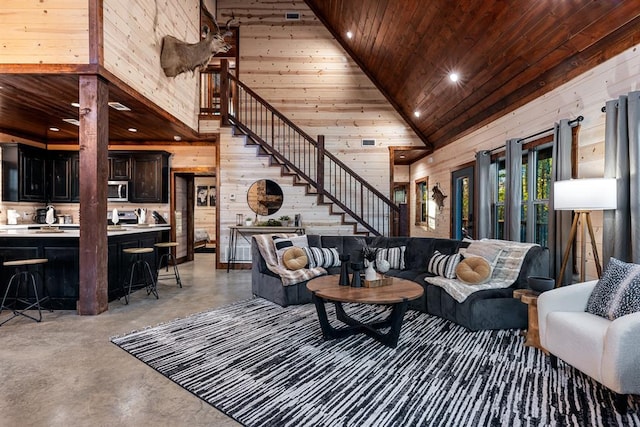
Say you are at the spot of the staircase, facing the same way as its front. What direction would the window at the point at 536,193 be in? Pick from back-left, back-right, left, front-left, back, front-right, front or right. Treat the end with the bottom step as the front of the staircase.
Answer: front-right

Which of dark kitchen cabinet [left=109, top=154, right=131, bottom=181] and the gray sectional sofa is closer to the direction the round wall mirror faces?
the gray sectional sofa

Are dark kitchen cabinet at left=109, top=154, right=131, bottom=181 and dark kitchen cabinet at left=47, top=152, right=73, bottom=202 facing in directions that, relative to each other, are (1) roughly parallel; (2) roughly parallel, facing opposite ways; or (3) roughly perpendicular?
roughly parallel

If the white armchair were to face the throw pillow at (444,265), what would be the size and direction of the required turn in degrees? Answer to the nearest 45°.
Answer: approximately 90° to its right

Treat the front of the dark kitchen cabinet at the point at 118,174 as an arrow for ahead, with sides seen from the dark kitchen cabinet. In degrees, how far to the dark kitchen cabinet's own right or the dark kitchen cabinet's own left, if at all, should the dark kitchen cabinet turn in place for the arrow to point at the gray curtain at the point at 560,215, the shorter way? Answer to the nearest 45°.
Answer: approximately 45° to the dark kitchen cabinet's own left

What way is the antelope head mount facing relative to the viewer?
to the viewer's right

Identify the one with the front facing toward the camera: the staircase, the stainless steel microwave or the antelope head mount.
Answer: the stainless steel microwave

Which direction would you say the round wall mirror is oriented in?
toward the camera

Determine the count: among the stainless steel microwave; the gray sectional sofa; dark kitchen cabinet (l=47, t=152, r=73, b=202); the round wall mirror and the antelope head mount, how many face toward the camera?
4

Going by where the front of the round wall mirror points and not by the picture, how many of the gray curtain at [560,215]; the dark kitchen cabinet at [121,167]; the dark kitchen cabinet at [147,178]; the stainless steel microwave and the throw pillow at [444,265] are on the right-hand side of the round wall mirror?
3

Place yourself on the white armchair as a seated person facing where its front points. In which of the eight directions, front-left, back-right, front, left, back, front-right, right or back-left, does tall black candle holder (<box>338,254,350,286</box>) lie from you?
front-right

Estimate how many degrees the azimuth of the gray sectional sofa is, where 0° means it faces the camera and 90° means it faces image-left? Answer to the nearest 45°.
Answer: approximately 0°

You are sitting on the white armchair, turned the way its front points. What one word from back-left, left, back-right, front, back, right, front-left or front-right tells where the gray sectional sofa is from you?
right

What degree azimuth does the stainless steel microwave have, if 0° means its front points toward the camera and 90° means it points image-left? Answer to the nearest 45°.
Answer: approximately 0°

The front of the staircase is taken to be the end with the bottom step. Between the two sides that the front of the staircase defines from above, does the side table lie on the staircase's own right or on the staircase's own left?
on the staircase's own right

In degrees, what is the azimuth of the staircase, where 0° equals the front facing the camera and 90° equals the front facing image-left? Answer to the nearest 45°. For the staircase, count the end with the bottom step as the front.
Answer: approximately 270°

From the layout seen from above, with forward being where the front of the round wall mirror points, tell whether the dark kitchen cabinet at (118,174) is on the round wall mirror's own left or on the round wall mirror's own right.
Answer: on the round wall mirror's own right

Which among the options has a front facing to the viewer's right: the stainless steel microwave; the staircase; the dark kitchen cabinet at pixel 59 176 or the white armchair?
the staircase

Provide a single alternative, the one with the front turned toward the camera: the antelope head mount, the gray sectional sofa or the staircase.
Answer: the gray sectional sofa

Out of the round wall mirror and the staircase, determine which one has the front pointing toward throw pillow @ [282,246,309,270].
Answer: the round wall mirror
